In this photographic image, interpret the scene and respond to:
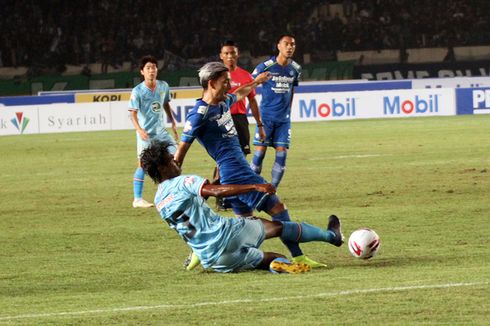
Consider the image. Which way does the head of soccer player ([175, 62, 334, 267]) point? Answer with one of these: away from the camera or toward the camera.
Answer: toward the camera

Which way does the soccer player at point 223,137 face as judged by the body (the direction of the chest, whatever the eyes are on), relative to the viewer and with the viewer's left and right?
facing the viewer and to the right of the viewer

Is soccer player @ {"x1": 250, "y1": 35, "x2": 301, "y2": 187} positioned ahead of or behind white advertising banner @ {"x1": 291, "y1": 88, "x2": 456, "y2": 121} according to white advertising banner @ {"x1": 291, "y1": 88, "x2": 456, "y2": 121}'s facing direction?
ahead

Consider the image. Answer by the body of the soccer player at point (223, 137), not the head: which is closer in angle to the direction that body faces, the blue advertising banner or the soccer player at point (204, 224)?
the soccer player

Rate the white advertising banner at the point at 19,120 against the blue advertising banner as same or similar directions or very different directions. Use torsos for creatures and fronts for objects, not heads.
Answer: same or similar directions

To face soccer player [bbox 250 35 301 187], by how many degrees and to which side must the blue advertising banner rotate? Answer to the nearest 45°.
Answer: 0° — it already faces them

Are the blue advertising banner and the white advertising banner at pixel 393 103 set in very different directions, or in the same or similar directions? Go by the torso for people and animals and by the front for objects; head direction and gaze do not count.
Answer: same or similar directions

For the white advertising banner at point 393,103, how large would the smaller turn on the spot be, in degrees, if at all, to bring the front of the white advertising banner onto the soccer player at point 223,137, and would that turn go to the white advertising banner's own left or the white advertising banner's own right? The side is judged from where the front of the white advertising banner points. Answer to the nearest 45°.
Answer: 0° — it already faces them

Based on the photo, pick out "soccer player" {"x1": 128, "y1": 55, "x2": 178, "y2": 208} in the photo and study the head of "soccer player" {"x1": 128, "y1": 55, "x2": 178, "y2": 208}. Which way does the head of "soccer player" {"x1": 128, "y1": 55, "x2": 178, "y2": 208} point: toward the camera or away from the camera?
toward the camera

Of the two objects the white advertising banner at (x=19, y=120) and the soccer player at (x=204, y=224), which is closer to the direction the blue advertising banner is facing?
the soccer player

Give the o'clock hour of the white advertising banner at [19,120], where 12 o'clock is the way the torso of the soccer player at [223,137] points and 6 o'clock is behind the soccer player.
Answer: The white advertising banner is roughly at 7 o'clock from the soccer player.

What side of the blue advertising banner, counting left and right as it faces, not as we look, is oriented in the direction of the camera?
front

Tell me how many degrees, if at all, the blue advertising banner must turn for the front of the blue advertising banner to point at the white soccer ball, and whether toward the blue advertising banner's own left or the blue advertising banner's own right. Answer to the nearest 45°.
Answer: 0° — it already faces it

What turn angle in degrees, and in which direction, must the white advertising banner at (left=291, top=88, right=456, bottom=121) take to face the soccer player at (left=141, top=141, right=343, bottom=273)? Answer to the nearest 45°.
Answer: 0° — it already faces them

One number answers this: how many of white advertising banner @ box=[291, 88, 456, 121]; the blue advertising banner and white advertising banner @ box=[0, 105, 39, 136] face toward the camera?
3

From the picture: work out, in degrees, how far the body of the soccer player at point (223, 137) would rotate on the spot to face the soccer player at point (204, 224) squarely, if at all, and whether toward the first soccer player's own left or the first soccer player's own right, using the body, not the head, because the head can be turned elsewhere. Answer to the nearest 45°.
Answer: approximately 45° to the first soccer player's own right
